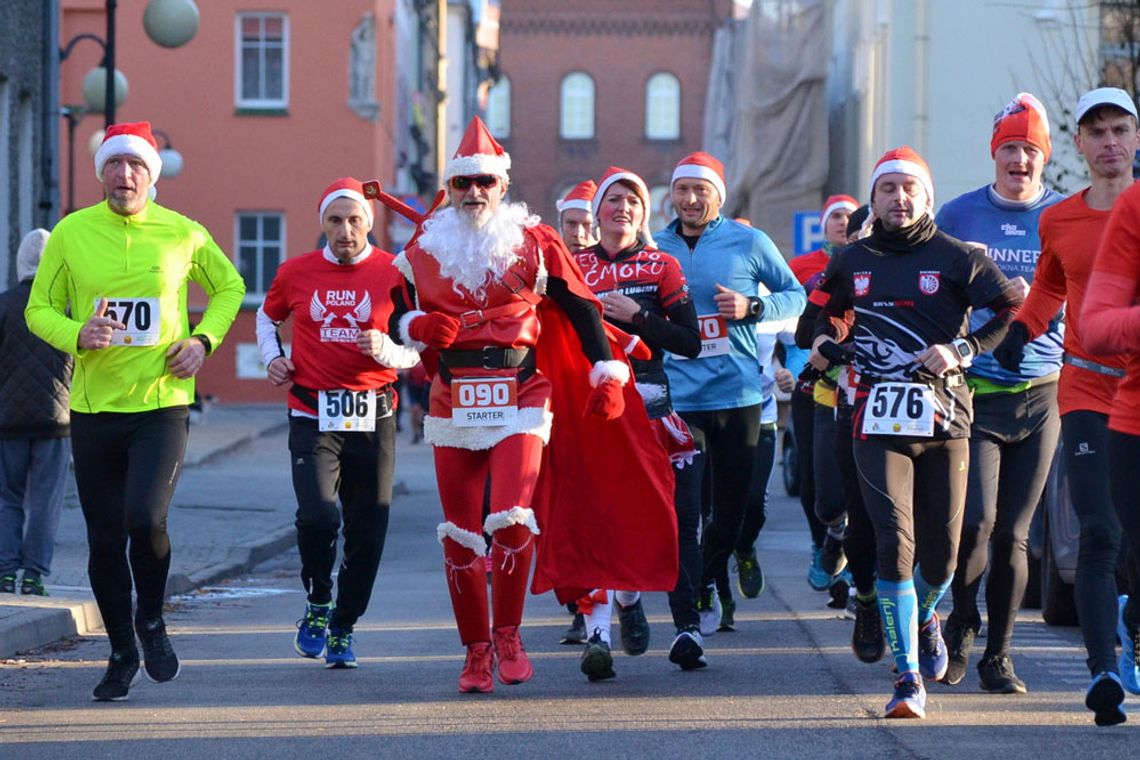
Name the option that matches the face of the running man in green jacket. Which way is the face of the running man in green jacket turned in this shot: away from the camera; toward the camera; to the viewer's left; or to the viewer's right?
toward the camera

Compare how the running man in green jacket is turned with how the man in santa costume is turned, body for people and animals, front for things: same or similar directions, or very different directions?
same or similar directions

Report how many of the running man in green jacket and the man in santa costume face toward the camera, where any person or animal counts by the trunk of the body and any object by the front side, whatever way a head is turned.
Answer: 2

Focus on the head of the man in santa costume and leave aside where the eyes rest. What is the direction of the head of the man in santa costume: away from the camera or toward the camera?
toward the camera

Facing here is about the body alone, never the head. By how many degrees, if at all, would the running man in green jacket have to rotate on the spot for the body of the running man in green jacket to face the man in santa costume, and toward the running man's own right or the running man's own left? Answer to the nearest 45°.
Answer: approximately 90° to the running man's own left

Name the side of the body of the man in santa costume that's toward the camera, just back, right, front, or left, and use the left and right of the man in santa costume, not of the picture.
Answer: front

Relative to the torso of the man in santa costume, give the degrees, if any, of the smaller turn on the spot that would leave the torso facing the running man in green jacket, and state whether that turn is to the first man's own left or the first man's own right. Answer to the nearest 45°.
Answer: approximately 90° to the first man's own right

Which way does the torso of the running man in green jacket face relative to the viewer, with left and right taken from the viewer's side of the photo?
facing the viewer
